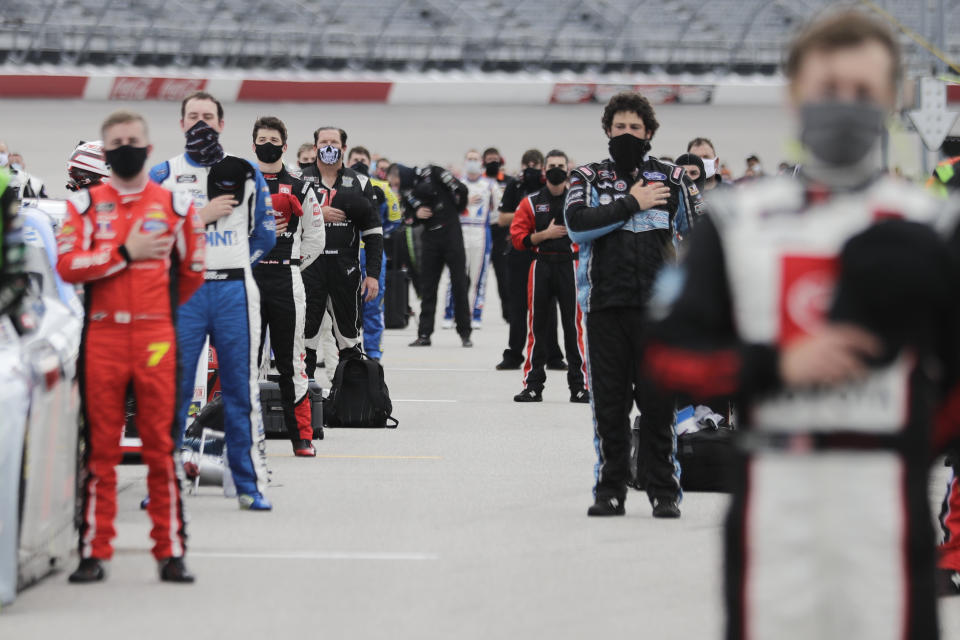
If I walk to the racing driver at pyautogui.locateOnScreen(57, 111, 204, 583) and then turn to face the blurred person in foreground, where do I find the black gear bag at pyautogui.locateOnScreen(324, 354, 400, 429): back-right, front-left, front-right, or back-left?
back-left

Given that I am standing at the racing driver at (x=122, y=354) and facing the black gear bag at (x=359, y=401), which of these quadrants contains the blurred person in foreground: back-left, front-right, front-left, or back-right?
back-right

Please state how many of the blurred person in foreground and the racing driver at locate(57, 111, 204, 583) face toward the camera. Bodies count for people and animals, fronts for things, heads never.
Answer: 2

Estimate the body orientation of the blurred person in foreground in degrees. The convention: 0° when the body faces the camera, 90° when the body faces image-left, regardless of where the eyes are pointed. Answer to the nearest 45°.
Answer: approximately 0°

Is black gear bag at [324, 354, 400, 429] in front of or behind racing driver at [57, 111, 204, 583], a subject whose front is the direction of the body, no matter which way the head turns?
behind
